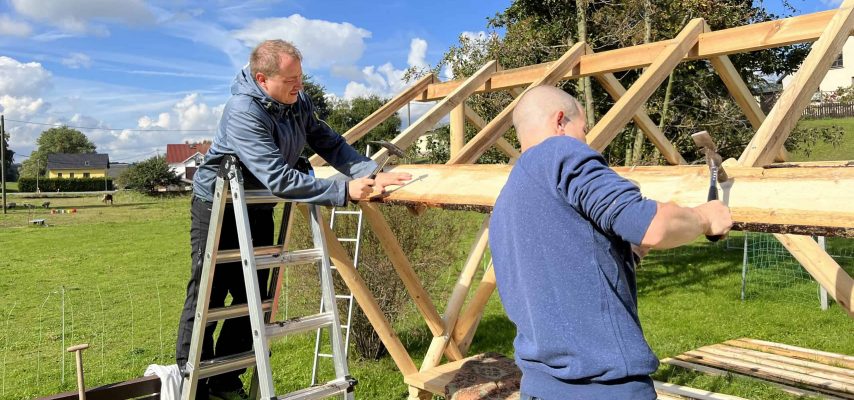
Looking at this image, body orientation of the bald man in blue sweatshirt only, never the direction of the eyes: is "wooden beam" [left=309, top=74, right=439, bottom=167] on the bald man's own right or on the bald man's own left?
on the bald man's own left

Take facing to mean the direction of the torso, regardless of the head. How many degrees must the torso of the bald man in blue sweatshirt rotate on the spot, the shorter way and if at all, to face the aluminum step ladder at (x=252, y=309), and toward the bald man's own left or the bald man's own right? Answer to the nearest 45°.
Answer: approximately 90° to the bald man's own left

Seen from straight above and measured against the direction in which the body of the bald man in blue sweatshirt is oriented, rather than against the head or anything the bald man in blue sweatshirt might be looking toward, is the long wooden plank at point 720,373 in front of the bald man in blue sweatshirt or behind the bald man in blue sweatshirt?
in front

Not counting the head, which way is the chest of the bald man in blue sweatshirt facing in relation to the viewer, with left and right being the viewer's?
facing away from the viewer and to the right of the viewer

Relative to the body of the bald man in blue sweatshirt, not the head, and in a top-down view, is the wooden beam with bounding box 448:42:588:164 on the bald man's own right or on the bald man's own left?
on the bald man's own left

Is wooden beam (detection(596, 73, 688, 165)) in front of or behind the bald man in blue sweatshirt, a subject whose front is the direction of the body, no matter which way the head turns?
in front

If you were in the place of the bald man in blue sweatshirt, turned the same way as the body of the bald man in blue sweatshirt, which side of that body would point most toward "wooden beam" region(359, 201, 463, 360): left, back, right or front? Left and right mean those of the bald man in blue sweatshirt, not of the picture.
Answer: left

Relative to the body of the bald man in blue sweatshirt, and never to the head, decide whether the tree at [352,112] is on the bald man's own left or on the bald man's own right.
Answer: on the bald man's own left

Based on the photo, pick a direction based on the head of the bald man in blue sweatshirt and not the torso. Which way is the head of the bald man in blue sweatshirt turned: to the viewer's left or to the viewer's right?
to the viewer's right

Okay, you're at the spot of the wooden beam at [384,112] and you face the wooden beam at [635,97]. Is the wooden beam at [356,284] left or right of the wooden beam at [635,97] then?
right
